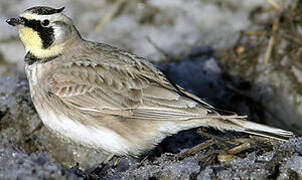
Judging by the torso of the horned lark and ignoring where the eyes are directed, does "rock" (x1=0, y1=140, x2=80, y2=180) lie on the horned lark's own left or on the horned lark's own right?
on the horned lark's own left

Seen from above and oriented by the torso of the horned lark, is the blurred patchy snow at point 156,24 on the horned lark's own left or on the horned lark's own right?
on the horned lark's own right

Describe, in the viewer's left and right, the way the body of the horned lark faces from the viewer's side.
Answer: facing to the left of the viewer
